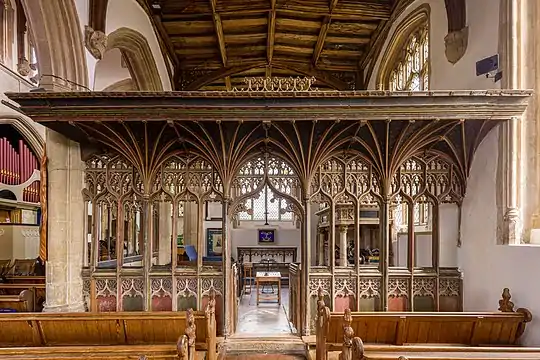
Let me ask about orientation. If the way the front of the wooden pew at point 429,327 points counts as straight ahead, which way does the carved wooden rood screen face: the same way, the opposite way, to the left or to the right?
the opposite way

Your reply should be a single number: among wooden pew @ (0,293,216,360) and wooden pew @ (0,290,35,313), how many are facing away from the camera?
2

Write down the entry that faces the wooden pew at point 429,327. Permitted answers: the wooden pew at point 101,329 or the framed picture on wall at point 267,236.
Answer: the framed picture on wall

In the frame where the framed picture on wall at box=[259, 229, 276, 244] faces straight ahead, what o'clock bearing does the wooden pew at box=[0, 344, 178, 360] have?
The wooden pew is roughly at 12 o'clock from the framed picture on wall.

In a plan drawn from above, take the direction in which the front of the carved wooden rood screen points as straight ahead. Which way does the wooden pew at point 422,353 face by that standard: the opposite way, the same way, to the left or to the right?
the opposite way

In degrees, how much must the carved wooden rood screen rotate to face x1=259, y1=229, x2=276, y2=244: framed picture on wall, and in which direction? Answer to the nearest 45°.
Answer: approximately 180°

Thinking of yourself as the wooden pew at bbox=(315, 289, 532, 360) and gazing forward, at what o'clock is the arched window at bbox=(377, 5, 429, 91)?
The arched window is roughly at 12 o'clock from the wooden pew.

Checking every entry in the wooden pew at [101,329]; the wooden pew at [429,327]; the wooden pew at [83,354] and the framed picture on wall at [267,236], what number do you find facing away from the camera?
3

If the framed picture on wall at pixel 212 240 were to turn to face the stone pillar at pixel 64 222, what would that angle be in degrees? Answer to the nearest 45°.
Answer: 0° — it already faces it

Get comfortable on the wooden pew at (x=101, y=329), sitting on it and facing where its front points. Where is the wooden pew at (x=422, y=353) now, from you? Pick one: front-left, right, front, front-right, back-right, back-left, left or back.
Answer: back-right

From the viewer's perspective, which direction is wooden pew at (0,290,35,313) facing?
away from the camera

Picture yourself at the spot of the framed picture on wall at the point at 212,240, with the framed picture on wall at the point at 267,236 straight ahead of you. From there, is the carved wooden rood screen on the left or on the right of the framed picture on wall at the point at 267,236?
right

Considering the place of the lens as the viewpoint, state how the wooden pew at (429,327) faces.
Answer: facing away from the viewer

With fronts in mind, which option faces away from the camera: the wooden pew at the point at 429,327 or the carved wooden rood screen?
the wooden pew

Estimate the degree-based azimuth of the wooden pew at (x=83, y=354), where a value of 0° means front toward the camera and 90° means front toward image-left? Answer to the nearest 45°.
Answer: approximately 180°

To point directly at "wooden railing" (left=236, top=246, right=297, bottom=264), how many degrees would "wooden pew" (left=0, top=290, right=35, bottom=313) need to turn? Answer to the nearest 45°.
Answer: approximately 45° to its right
